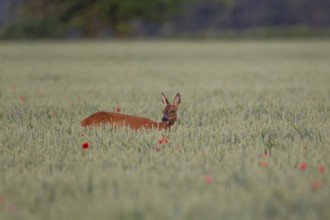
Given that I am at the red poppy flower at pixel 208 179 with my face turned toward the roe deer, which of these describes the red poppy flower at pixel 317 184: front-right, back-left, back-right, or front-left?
back-right

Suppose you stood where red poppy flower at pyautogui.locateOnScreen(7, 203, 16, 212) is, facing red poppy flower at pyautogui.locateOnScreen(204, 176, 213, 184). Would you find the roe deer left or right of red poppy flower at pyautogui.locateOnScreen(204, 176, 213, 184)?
left

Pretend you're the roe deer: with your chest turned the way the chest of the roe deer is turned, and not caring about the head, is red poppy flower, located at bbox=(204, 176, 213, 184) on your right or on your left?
on your right

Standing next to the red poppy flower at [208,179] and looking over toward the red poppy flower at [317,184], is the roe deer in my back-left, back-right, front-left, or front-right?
back-left

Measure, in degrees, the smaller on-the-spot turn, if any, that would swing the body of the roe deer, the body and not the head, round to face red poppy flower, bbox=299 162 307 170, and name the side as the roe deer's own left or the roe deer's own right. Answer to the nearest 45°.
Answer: approximately 45° to the roe deer's own right

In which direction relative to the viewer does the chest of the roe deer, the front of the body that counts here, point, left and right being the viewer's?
facing to the right of the viewer

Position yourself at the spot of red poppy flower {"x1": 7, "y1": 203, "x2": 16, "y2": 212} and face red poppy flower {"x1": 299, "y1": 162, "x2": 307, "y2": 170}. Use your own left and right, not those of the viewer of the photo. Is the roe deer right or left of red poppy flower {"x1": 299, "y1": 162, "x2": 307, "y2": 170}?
left

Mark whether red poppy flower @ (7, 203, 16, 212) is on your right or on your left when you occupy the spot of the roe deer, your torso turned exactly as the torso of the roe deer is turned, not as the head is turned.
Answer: on your right

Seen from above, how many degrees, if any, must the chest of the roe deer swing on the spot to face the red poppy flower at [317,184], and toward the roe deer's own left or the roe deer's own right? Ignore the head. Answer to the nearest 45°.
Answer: approximately 45° to the roe deer's own right
